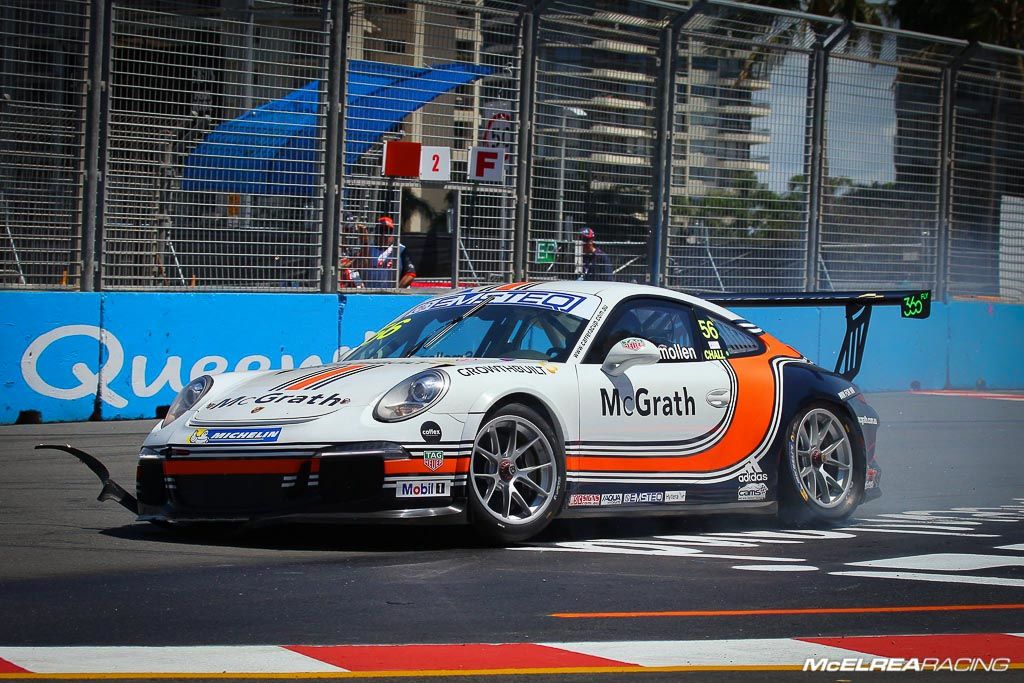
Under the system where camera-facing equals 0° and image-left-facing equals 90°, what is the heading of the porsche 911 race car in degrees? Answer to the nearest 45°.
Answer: approximately 45°

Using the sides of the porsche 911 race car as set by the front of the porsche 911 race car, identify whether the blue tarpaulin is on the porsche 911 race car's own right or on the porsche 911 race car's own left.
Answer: on the porsche 911 race car's own right

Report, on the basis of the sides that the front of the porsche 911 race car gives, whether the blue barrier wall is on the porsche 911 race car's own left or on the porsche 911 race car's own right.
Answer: on the porsche 911 race car's own right

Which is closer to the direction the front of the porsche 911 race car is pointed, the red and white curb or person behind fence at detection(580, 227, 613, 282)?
the red and white curb

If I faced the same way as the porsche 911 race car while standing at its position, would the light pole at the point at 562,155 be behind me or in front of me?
behind

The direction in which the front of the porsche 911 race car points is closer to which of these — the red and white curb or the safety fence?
the red and white curb

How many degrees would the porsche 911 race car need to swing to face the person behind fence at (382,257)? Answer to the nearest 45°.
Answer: approximately 135° to its right

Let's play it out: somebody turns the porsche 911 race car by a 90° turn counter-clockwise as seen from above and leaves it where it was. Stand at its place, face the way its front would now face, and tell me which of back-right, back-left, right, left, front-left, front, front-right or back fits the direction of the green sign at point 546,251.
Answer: back-left

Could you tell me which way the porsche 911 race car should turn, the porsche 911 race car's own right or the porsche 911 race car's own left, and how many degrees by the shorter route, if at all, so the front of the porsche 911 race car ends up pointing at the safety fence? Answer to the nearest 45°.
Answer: approximately 135° to the porsche 911 race car's own right

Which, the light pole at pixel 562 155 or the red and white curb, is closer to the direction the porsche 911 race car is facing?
the red and white curb

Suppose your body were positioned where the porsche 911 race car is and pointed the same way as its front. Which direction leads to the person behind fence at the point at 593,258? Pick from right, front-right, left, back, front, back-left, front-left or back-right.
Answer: back-right

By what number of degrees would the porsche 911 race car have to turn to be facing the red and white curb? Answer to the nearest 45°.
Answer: approximately 45° to its left

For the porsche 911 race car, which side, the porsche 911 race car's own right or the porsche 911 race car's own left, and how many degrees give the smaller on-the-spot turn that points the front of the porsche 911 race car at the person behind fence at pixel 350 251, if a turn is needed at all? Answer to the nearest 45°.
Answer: approximately 135° to the porsche 911 race car's own right
